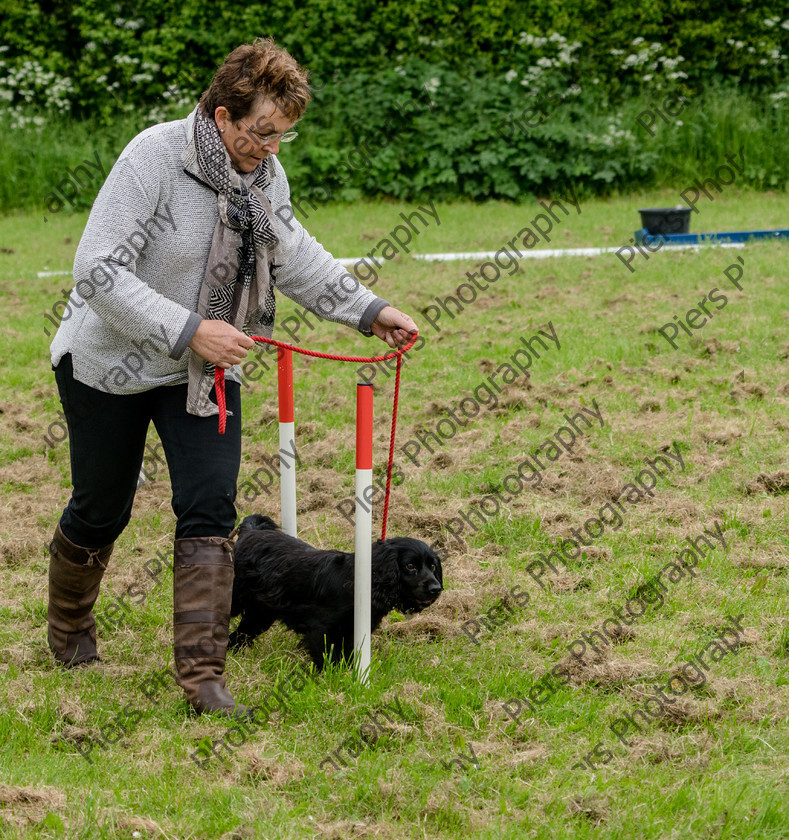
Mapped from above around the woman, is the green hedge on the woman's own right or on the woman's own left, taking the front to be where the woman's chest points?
on the woman's own left

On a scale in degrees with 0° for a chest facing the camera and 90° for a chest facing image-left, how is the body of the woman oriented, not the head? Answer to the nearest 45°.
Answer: approximately 315°

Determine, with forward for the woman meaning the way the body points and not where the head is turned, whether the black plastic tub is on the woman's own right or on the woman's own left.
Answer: on the woman's own left
